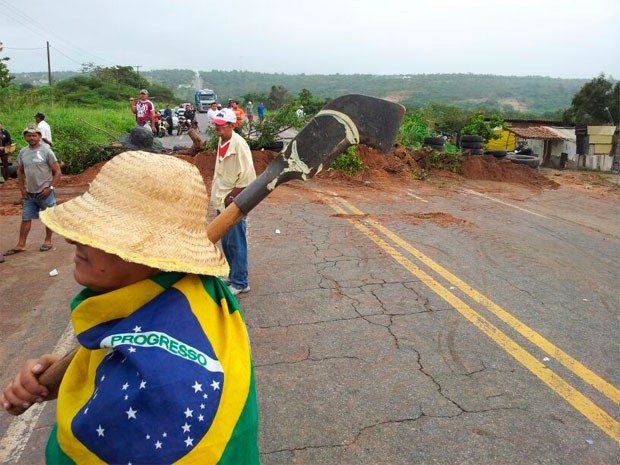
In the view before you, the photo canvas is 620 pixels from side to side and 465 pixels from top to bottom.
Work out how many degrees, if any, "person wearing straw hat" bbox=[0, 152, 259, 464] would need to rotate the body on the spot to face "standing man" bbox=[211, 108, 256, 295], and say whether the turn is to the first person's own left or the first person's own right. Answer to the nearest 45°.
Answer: approximately 90° to the first person's own right

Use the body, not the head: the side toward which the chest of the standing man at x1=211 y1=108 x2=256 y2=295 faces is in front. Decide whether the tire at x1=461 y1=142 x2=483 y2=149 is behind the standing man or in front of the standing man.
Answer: behind

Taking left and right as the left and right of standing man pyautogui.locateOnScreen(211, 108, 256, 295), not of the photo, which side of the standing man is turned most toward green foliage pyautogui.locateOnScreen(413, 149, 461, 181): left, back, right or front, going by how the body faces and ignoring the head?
back

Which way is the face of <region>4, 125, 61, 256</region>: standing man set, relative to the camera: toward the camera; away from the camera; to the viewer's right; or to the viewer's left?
toward the camera

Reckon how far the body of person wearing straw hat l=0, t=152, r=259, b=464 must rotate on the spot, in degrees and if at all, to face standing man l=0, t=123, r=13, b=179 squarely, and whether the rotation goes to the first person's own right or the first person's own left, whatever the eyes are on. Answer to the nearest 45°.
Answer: approximately 90° to the first person's own right

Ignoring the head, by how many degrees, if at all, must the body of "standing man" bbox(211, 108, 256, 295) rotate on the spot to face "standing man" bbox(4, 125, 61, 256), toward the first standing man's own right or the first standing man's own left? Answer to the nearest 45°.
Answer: approximately 90° to the first standing man's own right

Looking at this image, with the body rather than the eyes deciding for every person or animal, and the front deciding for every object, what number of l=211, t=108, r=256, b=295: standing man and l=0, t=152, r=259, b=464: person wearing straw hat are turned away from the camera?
0

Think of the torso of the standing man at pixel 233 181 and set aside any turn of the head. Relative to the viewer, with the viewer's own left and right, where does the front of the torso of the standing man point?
facing the viewer and to the left of the viewer

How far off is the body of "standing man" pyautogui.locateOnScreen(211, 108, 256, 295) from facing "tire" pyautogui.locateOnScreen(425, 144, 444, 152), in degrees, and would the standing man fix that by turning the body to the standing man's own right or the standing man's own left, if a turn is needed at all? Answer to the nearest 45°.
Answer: approximately 180°

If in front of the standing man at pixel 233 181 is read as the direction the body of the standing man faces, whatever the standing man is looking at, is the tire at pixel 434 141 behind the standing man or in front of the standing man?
behind

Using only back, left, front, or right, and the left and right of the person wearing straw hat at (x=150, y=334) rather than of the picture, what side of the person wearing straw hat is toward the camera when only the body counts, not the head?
left

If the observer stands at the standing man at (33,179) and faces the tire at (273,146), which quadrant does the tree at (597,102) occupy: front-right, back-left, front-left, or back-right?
front-right
